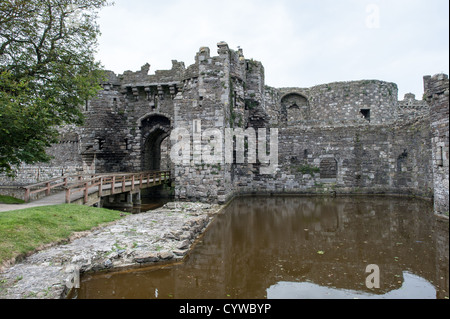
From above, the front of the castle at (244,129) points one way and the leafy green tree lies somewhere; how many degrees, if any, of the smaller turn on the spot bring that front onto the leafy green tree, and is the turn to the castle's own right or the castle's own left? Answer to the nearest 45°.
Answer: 0° — it already faces it

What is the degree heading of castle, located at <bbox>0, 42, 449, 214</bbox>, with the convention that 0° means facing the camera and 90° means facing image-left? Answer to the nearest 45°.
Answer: approximately 45°
